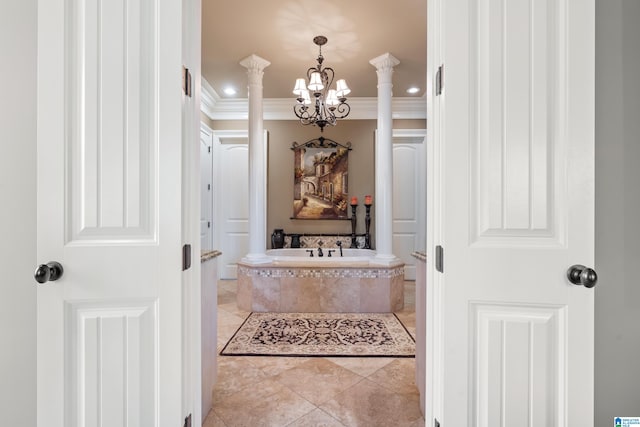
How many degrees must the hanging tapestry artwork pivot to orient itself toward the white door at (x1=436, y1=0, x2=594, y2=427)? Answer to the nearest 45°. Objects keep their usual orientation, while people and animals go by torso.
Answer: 0° — it already faces it

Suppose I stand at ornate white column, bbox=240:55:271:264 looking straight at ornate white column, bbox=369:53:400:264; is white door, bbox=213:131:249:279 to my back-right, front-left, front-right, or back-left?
back-left

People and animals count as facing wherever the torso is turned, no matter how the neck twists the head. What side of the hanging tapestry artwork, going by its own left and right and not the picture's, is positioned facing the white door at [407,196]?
left

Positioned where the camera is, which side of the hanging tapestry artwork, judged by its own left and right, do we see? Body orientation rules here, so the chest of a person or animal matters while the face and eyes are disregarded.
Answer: front

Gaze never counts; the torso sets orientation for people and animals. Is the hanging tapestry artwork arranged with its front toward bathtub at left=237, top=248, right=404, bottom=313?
yes

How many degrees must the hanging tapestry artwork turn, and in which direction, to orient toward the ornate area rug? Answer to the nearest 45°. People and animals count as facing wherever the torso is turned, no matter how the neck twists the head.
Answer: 0° — it already faces it

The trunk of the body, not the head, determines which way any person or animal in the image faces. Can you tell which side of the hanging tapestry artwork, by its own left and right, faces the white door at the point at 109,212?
front

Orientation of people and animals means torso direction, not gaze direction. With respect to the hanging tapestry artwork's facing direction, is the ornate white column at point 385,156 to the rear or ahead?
ahead

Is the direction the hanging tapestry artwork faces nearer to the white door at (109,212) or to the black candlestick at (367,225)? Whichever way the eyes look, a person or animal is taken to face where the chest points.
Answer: the white door

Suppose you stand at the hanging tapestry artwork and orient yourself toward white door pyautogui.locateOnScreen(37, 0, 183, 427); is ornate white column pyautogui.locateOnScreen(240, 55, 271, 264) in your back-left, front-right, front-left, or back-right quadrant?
front-right

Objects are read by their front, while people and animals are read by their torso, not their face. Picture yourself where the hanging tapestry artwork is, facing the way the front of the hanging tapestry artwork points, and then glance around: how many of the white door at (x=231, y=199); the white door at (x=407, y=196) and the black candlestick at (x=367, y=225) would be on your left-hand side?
2

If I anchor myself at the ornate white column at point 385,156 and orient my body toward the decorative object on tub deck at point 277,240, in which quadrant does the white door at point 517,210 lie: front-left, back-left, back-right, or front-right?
back-left

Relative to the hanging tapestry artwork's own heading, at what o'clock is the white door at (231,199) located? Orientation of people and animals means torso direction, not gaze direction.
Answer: The white door is roughly at 3 o'clock from the hanging tapestry artwork.
